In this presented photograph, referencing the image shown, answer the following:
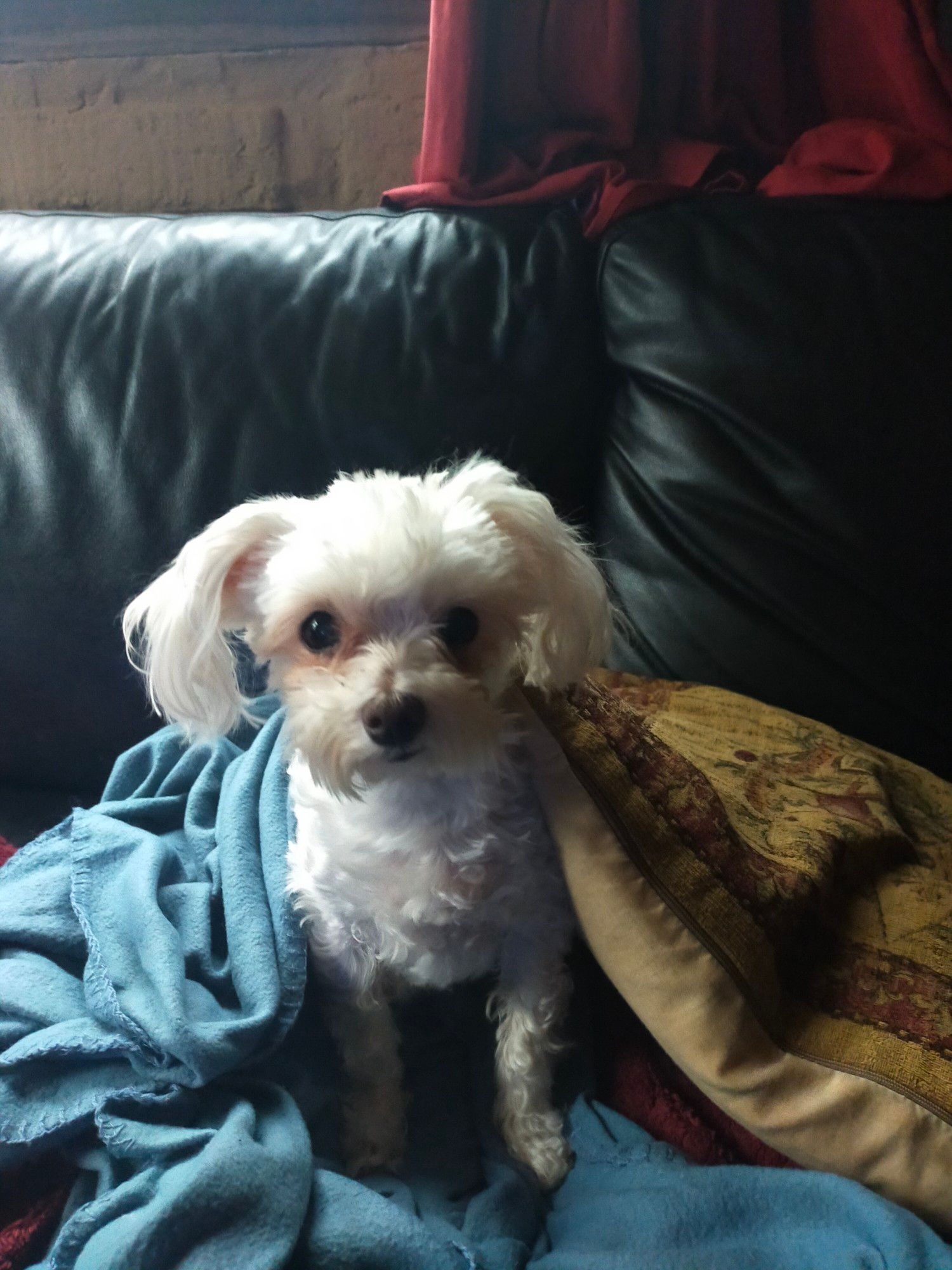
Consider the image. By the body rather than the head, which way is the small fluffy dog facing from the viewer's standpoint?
toward the camera

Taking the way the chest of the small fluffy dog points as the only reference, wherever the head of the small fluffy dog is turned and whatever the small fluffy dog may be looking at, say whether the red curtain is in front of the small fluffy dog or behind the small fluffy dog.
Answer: behind

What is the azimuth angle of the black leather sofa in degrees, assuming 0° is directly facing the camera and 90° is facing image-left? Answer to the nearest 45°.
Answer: approximately 0°
